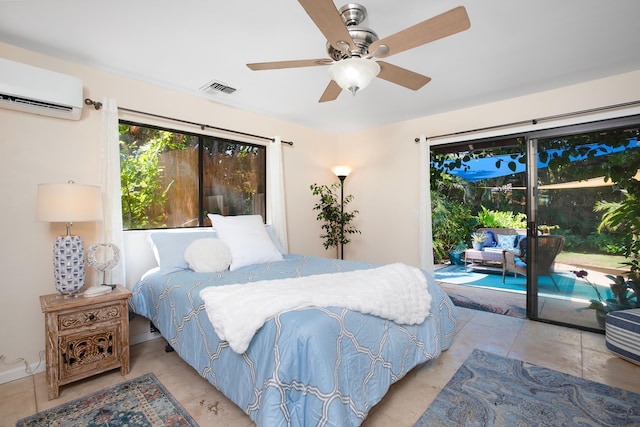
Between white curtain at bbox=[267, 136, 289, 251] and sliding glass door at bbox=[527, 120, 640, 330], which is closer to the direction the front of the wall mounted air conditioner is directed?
the sliding glass door

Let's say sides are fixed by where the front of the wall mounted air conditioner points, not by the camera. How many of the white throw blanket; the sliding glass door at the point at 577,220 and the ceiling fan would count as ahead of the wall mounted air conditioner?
3

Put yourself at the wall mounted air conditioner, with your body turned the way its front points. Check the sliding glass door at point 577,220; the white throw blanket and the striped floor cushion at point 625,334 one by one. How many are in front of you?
3

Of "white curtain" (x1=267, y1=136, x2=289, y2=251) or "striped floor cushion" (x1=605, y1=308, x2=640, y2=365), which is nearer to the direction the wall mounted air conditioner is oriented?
the striped floor cushion

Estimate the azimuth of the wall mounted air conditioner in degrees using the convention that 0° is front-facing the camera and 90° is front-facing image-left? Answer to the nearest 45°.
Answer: approximately 315°

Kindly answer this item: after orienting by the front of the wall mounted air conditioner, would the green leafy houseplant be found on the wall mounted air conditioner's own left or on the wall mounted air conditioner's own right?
on the wall mounted air conditioner's own left

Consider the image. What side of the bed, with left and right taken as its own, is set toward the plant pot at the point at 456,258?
left

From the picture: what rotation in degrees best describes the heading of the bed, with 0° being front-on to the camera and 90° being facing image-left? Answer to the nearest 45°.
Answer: approximately 315°

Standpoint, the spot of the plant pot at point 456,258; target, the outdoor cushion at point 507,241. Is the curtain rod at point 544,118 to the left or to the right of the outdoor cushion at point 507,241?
right

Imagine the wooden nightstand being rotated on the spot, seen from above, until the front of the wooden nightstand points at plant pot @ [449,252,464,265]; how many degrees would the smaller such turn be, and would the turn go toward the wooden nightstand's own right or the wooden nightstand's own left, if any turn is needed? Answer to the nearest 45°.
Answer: approximately 45° to the wooden nightstand's own left

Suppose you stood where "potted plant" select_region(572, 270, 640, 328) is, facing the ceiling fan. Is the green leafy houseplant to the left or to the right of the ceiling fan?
right

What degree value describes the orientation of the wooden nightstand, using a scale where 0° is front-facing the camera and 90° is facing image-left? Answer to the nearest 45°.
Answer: approximately 315°
